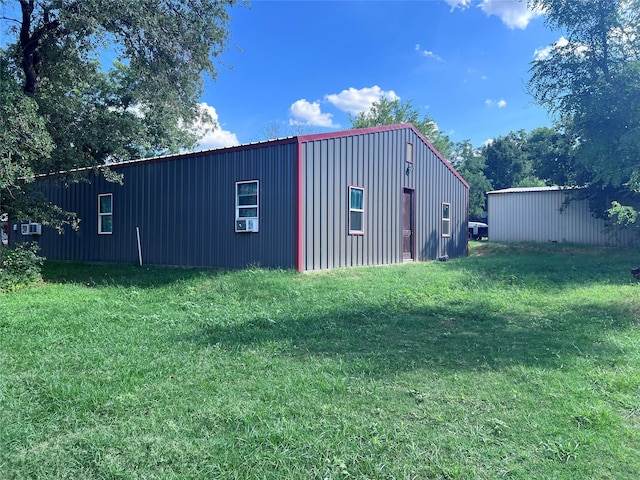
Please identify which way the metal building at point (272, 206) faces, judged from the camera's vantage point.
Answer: facing the viewer and to the right of the viewer

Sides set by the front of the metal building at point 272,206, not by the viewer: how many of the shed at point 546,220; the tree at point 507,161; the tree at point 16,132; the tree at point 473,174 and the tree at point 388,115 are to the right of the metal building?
1

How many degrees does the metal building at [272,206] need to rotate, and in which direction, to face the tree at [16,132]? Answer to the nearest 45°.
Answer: approximately 90° to its right

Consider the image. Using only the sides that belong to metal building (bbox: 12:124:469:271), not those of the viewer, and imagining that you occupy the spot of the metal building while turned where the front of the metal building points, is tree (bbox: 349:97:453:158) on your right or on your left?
on your left

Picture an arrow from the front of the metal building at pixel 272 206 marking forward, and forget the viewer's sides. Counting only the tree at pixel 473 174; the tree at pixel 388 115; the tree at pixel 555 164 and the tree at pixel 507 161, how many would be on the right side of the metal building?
0

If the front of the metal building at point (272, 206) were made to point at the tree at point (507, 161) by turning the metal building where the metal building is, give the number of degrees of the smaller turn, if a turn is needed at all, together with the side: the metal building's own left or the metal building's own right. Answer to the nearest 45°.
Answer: approximately 90° to the metal building's own left

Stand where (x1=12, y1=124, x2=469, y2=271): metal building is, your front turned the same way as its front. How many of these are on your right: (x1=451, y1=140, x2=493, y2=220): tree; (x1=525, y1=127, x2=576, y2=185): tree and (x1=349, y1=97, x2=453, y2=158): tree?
0

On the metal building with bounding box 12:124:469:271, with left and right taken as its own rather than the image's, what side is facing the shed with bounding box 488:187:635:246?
left

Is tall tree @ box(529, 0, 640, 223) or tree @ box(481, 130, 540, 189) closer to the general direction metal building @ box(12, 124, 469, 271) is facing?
the tall tree

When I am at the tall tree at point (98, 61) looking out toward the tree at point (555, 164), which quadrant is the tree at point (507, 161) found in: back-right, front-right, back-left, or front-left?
front-left

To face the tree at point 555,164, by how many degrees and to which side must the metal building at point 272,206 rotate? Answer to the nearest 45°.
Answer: approximately 90° to its left

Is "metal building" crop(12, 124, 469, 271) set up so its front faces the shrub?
no
